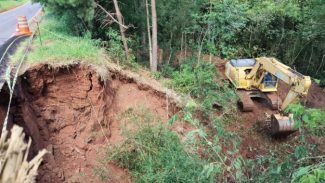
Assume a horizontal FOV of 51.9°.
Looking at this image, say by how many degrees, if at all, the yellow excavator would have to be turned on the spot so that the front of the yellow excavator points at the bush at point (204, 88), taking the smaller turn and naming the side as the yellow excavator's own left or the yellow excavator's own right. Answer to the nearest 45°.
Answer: approximately 90° to the yellow excavator's own right

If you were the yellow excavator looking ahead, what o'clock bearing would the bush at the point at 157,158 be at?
The bush is roughly at 2 o'clock from the yellow excavator.

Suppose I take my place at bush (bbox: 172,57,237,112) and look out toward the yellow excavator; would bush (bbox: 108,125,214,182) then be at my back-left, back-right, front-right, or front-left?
back-right

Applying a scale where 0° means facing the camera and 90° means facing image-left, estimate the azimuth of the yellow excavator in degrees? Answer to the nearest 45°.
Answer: approximately 315°
